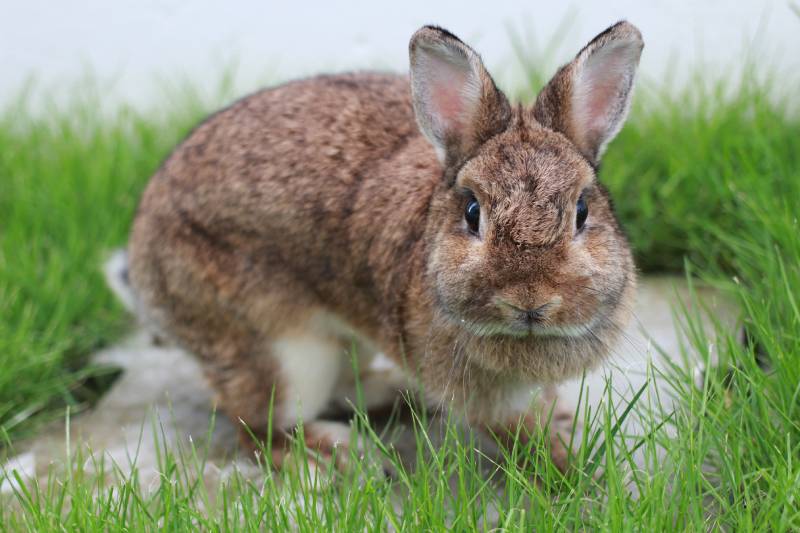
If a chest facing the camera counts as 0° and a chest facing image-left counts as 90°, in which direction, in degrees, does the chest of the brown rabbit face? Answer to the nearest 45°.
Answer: approximately 315°
